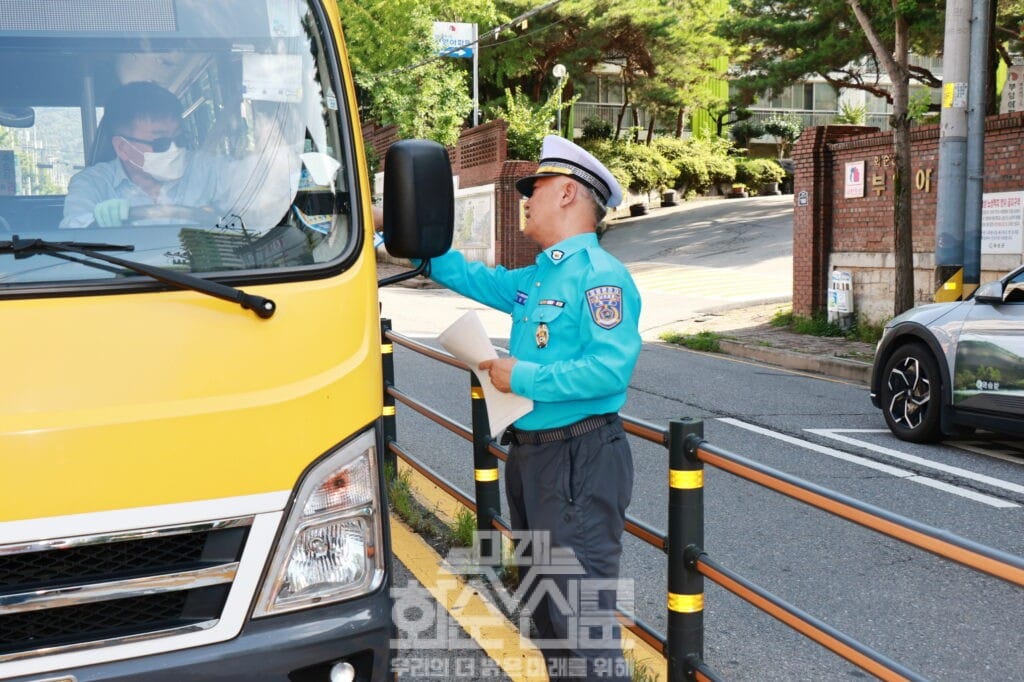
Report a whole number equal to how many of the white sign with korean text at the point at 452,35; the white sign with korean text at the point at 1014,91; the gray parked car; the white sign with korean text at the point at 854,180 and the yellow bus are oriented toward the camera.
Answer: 4

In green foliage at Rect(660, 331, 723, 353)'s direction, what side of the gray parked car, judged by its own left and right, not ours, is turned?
front

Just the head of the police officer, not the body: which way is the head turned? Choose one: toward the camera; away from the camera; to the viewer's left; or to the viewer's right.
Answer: to the viewer's left

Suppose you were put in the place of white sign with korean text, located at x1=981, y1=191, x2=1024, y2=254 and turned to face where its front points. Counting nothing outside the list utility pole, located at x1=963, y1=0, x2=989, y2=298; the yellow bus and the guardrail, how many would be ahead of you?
3

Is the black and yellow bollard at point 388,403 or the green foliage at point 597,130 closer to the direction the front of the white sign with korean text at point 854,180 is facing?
the black and yellow bollard

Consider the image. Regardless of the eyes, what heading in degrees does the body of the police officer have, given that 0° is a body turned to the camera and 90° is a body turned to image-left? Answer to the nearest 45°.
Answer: approximately 45°

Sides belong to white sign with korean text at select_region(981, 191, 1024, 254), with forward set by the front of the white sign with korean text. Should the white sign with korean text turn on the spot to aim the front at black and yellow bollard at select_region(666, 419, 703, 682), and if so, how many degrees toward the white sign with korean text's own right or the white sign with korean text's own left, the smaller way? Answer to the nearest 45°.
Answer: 0° — it already faces it
